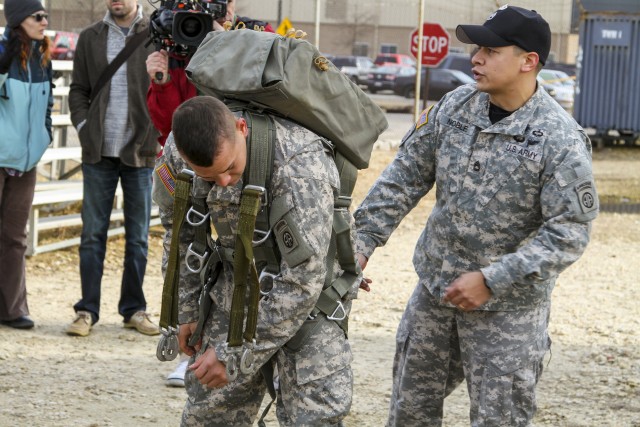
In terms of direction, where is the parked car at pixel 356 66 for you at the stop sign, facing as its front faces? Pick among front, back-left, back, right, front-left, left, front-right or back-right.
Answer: back

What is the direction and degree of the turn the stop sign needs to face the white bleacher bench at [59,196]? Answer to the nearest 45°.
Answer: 0° — it already faces it

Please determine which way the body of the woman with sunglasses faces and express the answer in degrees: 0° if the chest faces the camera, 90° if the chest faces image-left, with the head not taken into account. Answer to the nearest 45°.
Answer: approximately 315°

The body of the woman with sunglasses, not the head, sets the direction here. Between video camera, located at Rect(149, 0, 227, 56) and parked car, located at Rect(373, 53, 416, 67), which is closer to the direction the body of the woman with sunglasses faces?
the video camera

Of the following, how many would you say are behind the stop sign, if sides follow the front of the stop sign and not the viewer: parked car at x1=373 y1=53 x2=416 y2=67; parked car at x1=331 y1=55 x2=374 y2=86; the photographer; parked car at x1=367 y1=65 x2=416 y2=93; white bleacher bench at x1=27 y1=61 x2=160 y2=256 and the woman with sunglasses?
3

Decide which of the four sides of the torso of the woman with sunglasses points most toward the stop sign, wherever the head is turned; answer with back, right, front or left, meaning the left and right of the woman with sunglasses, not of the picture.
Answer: left

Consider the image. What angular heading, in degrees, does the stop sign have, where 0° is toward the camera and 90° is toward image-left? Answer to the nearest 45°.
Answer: approximately 0°

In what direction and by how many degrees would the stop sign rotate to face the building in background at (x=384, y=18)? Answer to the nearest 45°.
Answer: approximately 180°

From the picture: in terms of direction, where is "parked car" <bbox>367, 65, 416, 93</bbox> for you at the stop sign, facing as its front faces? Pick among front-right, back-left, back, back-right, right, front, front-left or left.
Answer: back

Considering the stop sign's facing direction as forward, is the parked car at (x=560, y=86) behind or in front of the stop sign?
behind
